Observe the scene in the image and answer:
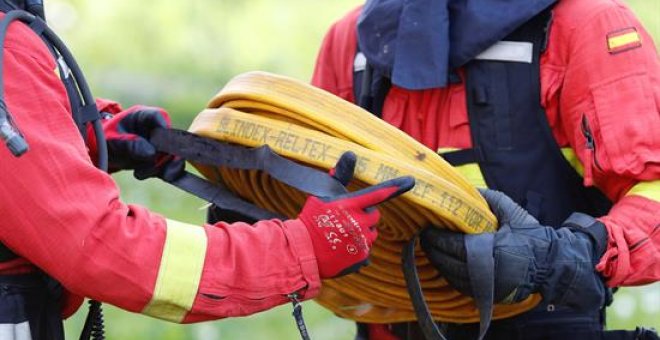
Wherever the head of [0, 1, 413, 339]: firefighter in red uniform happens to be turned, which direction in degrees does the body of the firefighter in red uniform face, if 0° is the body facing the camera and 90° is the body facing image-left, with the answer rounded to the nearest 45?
approximately 270°

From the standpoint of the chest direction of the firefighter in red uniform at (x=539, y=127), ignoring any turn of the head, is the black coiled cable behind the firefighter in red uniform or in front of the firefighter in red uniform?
in front

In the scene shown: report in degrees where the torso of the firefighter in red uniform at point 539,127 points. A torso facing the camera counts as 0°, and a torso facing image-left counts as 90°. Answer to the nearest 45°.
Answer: approximately 45°
